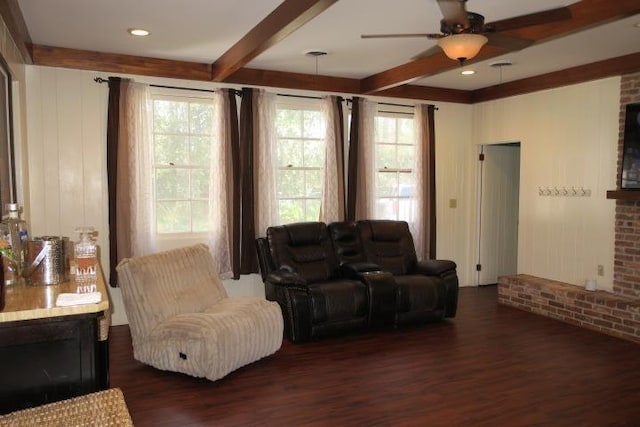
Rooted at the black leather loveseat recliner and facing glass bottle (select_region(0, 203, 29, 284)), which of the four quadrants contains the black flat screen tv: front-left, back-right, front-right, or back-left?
back-left

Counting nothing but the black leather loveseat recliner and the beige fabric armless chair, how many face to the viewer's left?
0

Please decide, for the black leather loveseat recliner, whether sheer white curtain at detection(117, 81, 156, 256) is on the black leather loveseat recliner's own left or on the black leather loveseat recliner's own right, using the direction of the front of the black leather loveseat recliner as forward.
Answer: on the black leather loveseat recliner's own right

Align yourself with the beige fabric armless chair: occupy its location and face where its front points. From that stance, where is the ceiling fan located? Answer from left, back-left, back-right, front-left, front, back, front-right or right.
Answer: front

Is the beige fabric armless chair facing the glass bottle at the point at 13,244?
no

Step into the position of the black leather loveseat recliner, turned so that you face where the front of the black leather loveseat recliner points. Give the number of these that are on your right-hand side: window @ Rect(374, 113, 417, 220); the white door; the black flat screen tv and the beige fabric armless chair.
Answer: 1

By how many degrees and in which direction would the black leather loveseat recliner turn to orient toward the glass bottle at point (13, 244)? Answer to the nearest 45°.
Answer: approximately 90° to its right

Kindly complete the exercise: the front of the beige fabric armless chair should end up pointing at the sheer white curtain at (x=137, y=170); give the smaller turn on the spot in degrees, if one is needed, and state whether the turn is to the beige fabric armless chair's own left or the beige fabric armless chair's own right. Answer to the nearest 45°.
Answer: approximately 135° to the beige fabric armless chair's own left

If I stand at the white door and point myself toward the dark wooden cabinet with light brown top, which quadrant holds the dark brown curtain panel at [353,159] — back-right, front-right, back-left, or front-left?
front-right

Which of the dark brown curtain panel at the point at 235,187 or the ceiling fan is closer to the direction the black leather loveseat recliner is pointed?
the ceiling fan

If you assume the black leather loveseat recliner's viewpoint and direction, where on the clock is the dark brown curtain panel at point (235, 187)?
The dark brown curtain panel is roughly at 5 o'clock from the black leather loveseat recliner.

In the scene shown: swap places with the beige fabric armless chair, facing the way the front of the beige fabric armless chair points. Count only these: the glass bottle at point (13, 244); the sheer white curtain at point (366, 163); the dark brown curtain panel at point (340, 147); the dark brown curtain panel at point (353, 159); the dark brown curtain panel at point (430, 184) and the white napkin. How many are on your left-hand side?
4

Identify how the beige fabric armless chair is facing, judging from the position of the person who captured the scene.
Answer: facing the viewer and to the right of the viewer

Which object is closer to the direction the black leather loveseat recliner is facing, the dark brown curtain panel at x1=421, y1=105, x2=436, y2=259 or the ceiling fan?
the ceiling fan

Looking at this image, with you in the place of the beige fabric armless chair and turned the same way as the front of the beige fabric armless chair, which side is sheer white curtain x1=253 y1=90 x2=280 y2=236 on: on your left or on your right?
on your left

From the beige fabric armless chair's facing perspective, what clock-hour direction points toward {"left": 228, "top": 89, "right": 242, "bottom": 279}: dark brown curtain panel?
The dark brown curtain panel is roughly at 8 o'clock from the beige fabric armless chair.

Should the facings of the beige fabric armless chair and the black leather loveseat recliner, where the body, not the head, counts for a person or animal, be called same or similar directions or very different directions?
same or similar directions
